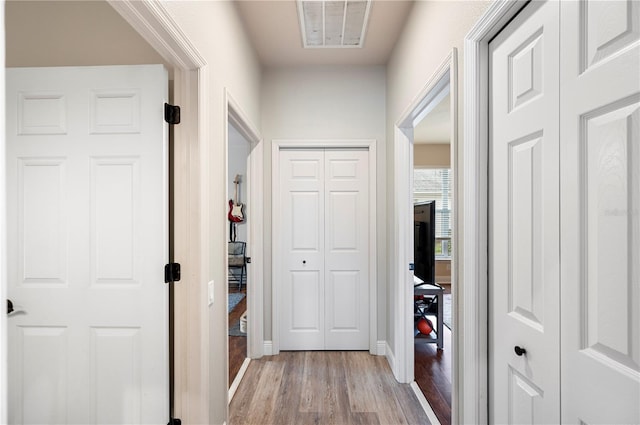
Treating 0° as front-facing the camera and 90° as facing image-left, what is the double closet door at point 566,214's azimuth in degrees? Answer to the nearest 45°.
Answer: approximately 45°

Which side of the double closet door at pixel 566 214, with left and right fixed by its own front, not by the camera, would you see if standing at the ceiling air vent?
right

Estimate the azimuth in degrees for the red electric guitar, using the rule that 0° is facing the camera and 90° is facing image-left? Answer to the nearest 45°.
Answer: approximately 0°

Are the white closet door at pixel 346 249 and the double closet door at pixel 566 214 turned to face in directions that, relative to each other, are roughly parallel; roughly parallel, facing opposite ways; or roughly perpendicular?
roughly perpendicular

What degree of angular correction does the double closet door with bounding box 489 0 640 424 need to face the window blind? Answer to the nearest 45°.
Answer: approximately 135° to its right

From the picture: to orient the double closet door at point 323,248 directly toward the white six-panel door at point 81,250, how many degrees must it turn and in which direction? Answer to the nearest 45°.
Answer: approximately 45° to its right

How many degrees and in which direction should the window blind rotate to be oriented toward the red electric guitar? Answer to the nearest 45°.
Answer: approximately 45° to its right

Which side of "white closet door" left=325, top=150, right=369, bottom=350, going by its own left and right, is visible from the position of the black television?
left
